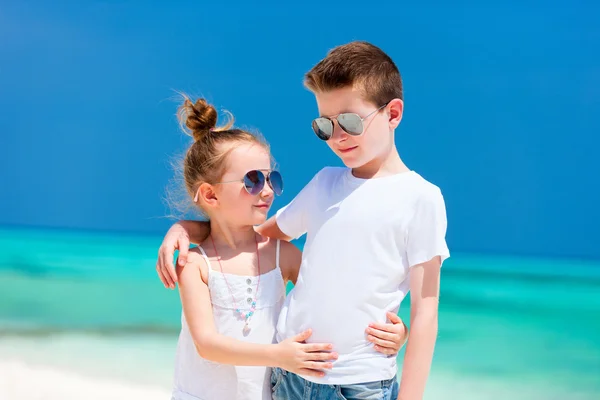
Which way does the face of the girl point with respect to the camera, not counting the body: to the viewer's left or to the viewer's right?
to the viewer's right

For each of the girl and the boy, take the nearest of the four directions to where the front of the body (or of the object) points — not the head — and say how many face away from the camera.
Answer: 0

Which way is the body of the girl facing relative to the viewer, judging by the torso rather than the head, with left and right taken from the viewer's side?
facing the viewer and to the right of the viewer

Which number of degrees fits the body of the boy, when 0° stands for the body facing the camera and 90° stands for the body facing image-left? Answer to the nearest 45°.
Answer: approximately 45°
